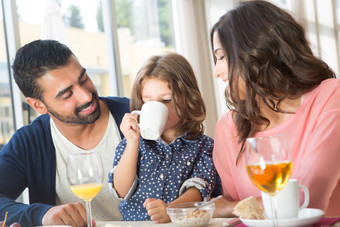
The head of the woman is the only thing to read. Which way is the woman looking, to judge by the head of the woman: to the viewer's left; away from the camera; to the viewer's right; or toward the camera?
to the viewer's left

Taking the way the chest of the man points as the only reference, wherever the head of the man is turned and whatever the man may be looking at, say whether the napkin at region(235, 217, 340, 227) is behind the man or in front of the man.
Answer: in front

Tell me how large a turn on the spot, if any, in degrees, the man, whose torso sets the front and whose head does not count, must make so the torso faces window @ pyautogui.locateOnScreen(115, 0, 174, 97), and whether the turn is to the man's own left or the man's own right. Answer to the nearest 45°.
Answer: approximately 135° to the man's own left

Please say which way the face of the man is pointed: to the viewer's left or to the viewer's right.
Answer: to the viewer's right

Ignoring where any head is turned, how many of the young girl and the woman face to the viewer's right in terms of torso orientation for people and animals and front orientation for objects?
0

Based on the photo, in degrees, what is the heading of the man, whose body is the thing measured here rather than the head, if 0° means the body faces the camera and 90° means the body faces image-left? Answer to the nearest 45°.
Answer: approximately 315°

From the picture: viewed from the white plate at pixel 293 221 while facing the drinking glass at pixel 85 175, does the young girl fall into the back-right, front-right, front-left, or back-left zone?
front-right

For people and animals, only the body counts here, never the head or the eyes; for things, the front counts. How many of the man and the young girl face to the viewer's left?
0

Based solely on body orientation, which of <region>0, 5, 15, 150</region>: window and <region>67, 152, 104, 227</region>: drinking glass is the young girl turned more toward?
the drinking glass

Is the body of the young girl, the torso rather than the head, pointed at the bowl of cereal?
yes

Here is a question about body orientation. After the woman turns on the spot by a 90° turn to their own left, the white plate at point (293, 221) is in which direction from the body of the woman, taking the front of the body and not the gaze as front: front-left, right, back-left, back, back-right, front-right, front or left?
front-right

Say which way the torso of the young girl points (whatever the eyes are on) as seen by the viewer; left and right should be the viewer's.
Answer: facing the viewer

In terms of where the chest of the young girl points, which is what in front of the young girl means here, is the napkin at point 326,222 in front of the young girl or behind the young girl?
in front
